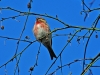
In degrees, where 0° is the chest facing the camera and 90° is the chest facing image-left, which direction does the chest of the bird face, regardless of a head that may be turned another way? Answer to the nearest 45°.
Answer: approximately 45°
